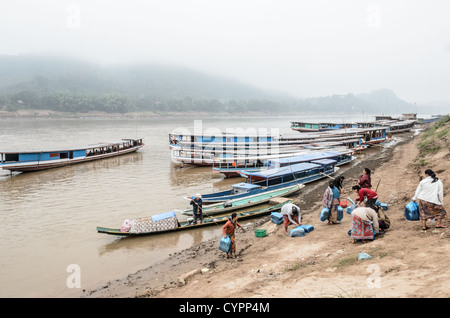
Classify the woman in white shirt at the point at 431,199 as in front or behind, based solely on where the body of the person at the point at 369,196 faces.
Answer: behind

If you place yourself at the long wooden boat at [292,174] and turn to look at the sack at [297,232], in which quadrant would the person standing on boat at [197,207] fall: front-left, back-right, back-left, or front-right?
front-right

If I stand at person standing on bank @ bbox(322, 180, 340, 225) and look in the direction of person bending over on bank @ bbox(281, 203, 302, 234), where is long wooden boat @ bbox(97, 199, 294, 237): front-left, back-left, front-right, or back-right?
front-right

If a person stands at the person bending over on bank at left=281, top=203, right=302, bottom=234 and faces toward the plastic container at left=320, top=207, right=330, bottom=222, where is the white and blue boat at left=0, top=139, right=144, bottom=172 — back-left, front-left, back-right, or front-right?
back-left

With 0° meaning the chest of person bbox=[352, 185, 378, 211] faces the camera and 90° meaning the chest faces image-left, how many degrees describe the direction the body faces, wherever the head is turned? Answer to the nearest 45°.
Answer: approximately 90°
